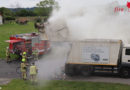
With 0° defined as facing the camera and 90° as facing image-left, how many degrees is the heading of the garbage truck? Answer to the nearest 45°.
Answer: approximately 270°

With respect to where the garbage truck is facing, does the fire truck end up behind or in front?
behind

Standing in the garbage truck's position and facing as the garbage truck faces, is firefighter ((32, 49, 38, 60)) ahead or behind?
behind
